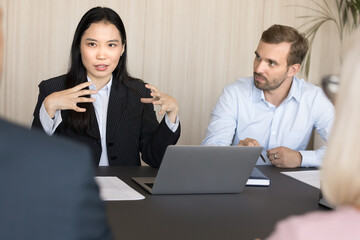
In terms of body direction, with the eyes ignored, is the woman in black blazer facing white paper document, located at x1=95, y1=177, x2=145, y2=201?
yes

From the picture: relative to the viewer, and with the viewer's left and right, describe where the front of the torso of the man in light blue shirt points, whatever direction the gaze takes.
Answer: facing the viewer

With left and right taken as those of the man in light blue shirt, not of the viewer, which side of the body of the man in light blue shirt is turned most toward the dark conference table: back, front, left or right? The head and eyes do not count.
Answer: front

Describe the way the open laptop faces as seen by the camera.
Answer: facing away from the viewer and to the left of the viewer

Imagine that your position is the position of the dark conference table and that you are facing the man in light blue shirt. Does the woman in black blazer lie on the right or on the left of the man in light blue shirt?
left

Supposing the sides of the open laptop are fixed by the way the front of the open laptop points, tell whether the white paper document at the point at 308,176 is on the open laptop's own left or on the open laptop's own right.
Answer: on the open laptop's own right

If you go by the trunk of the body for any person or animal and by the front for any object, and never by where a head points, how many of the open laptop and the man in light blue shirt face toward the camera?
1

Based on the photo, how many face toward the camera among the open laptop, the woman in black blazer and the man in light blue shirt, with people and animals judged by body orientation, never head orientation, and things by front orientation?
2
